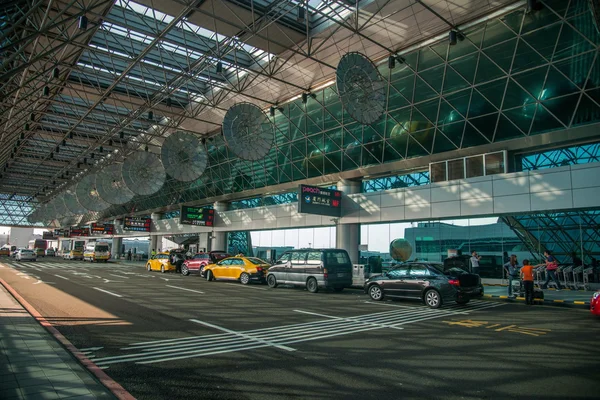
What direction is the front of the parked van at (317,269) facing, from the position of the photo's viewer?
facing away from the viewer and to the left of the viewer

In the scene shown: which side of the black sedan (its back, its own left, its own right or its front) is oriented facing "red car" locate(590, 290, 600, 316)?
back

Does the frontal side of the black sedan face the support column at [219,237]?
yes

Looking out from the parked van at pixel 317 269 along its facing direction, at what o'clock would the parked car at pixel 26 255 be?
the parked car at pixel 26 255 is roughly at 12 o'clock from the parked van at pixel 317 269.

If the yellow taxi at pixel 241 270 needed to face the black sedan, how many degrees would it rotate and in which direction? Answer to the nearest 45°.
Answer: approximately 180°

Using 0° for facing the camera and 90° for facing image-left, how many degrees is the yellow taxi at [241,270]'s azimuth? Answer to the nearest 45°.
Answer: approximately 135°

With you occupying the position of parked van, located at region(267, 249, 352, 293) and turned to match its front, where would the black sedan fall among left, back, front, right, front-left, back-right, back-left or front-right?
back

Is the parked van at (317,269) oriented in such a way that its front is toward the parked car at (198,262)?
yes

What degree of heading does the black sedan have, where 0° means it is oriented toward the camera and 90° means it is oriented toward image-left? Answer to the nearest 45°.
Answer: approximately 135°

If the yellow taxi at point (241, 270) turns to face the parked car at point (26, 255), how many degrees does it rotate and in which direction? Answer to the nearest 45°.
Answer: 0° — it already faces it

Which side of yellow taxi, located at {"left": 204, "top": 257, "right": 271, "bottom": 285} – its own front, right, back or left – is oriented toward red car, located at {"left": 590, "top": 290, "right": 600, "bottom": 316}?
back
